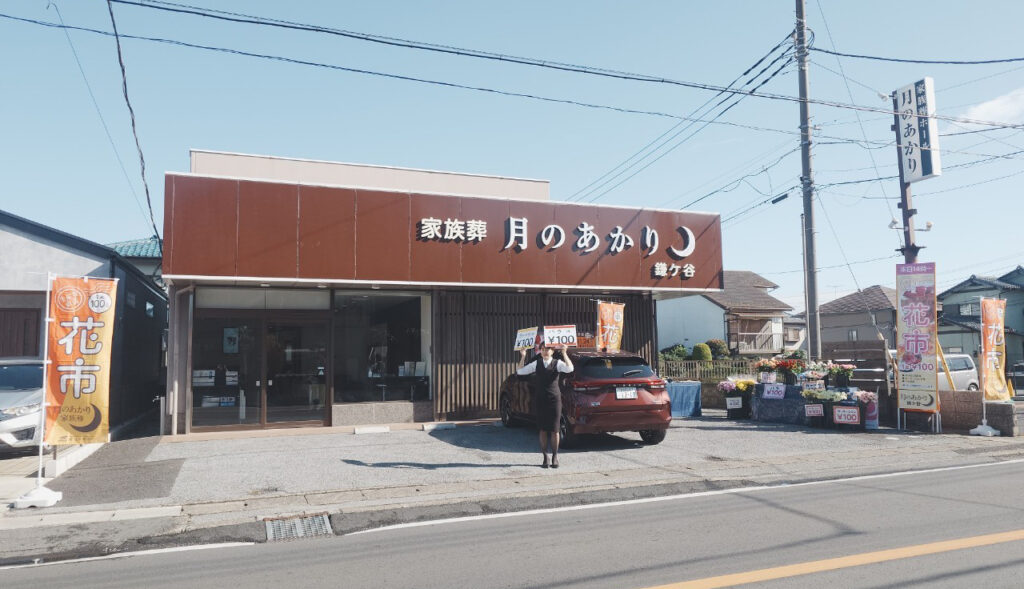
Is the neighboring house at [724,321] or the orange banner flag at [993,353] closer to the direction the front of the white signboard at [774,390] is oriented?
the orange banner flag

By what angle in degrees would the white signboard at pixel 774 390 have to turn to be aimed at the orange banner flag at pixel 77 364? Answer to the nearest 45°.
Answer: approximately 45° to its right

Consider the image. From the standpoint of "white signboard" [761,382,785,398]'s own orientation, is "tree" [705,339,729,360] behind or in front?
behind

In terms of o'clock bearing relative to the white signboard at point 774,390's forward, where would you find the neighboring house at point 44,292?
The neighboring house is roughly at 2 o'clock from the white signboard.

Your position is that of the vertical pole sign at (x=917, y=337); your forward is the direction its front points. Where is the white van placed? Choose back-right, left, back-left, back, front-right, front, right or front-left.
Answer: back

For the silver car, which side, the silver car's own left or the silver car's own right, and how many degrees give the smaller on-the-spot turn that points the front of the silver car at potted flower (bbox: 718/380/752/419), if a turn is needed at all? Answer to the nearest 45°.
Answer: approximately 90° to the silver car's own left

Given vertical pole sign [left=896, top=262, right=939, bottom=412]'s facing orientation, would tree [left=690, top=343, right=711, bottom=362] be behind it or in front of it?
behind

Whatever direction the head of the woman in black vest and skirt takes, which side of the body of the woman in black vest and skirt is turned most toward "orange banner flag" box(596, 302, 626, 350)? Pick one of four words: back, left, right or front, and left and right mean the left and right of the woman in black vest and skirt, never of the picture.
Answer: back

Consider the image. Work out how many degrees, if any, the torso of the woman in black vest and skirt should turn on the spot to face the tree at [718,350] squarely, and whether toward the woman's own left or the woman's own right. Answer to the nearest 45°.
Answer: approximately 180°

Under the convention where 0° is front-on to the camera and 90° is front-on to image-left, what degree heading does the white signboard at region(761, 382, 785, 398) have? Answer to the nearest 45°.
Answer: approximately 0°
